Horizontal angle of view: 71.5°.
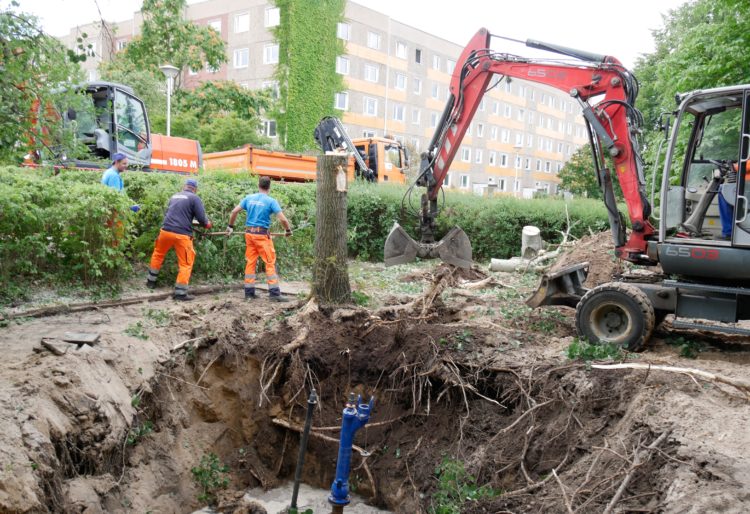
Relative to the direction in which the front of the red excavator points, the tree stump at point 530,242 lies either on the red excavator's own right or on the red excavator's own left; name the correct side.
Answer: on the red excavator's own right

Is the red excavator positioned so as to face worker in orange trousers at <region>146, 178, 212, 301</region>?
yes

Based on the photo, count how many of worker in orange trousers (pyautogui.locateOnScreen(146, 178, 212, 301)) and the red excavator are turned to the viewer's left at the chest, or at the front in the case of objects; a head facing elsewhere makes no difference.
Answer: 1

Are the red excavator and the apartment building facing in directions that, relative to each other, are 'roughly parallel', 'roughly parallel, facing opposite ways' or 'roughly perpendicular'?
roughly perpendicular

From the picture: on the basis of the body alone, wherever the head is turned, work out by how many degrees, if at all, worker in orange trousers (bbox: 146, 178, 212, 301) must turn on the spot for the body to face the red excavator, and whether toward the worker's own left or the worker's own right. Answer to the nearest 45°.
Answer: approximately 90° to the worker's own right

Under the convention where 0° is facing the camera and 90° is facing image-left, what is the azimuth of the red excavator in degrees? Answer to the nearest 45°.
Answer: approximately 90°

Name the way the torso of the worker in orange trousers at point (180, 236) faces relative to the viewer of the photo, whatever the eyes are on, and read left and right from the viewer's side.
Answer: facing away from the viewer and to the right of the viewer

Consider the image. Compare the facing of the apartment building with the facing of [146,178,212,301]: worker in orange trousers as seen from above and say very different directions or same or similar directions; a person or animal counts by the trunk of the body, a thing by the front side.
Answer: very different directions

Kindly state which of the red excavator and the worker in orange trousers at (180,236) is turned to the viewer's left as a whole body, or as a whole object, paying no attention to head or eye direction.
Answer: the red excavator
